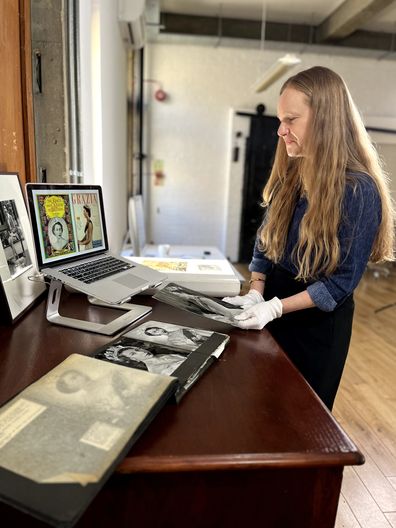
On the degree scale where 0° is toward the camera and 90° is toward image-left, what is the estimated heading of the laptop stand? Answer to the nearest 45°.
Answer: approximately 315°

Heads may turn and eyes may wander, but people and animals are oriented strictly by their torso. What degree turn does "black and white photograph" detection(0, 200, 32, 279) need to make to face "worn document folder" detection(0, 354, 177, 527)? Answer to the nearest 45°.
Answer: approximately 45° to its right

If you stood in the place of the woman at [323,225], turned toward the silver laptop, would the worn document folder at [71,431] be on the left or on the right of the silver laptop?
left
